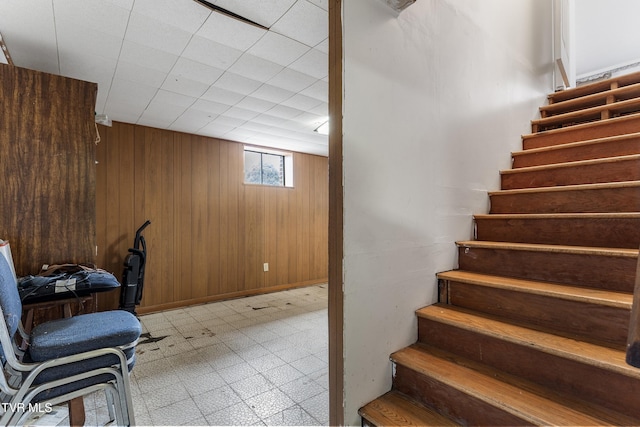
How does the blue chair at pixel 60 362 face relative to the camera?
to the viewer's right
